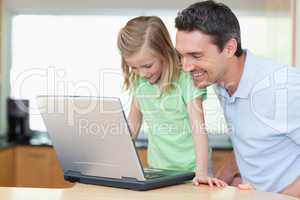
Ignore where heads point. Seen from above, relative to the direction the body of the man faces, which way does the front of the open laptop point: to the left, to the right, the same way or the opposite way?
the opposite way

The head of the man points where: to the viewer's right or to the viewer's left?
to the viewer's left

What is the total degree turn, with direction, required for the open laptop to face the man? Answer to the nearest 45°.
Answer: approximately 45° to its right

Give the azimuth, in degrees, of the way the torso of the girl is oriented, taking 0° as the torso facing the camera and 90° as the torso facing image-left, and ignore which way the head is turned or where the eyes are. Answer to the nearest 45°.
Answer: approximately 45°

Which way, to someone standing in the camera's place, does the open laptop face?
facing away from the viewer and to the right of the viewer

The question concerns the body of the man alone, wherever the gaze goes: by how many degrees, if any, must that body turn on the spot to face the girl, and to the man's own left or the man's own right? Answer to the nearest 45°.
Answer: approximately 45° to the man's own right

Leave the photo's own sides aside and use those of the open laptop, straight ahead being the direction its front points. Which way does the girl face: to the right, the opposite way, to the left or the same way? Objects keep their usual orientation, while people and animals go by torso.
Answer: the opposite way
